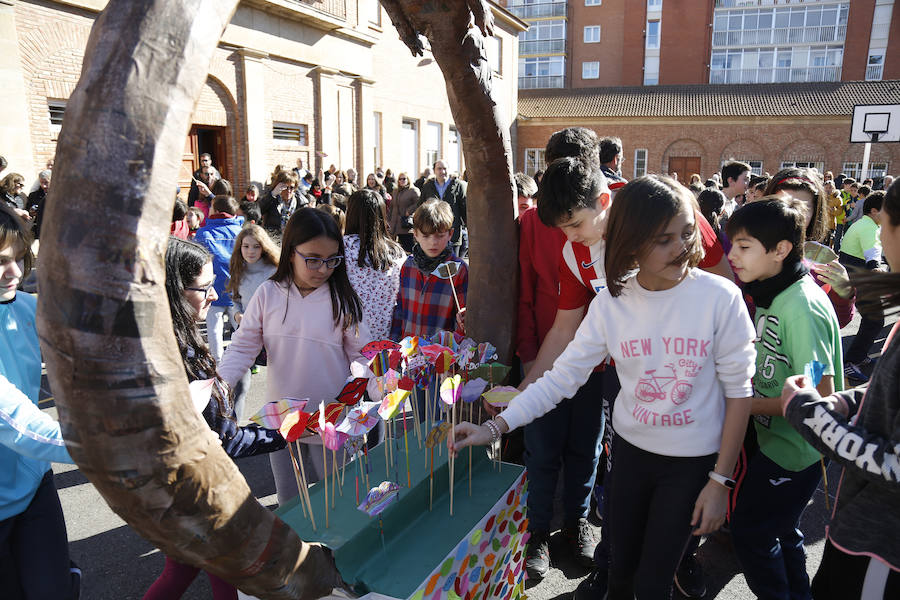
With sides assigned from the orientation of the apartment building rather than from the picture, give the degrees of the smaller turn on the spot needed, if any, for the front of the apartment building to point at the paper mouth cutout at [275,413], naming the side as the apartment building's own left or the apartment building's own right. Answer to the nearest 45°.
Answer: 0° — it already faces it

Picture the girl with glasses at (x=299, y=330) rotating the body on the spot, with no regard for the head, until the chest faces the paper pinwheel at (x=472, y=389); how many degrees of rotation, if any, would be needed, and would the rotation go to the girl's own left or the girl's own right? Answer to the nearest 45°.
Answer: approximately 45° to the girl's own left

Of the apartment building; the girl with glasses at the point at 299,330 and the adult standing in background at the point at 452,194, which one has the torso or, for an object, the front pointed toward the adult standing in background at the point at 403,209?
the apartment building

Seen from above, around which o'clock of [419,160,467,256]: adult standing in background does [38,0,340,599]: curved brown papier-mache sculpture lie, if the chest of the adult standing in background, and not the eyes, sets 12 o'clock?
The curved brown papier-mache sculpture is roughly at 12 o'clock from the adult standing in background.

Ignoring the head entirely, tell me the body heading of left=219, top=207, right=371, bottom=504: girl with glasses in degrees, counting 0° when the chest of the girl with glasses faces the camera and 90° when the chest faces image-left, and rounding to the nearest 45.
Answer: approximately 0°

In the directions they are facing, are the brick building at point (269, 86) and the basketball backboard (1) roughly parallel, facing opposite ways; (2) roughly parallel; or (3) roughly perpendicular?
roughly perpendicular

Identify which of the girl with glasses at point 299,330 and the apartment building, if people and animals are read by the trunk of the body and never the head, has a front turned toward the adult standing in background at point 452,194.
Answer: the apartment building
